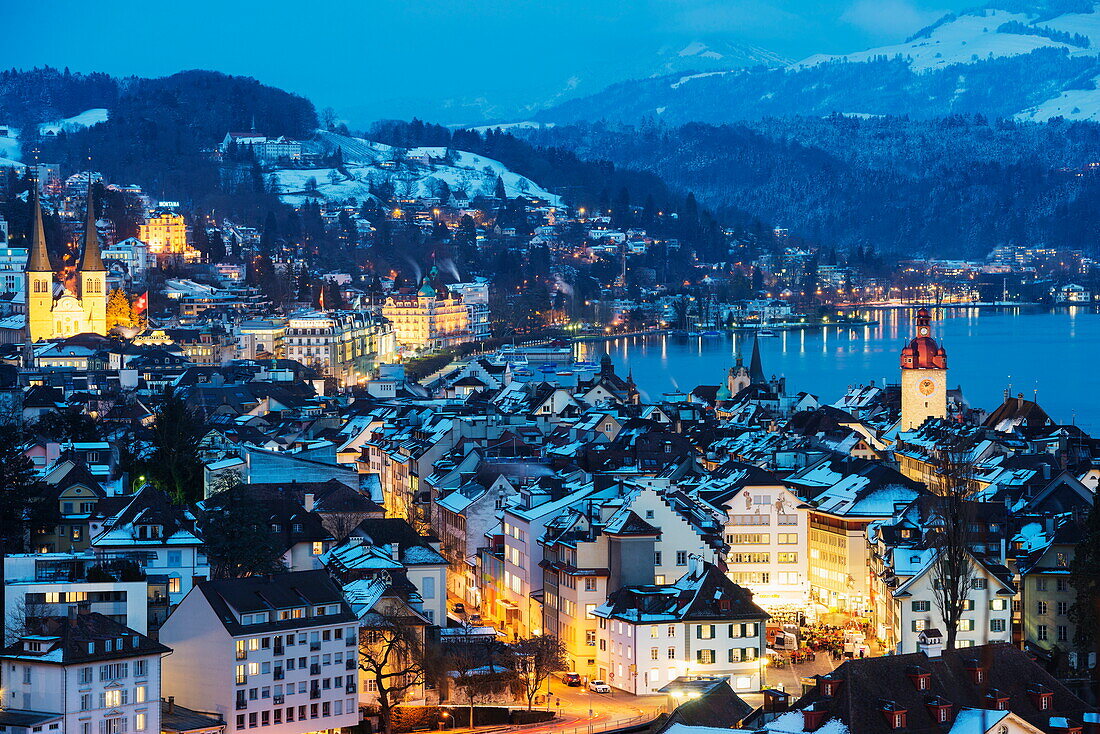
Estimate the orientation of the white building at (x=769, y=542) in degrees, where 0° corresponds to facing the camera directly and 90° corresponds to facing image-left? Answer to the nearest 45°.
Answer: approximately 0°

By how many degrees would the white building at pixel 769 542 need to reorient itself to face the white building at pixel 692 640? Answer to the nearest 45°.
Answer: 0° — it already faces it

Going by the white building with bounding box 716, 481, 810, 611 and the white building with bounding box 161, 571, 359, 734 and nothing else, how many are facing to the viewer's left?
0

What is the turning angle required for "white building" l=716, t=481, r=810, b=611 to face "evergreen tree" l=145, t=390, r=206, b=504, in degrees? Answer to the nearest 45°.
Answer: approximately 90° to its right

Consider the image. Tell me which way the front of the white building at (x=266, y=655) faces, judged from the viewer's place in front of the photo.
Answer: facing the viewer and to the right of the viewer

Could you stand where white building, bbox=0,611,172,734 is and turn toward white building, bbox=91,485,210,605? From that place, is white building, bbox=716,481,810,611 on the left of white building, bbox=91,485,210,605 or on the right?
right

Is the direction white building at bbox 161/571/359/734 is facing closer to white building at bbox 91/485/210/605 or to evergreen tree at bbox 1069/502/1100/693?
the evergreen tree

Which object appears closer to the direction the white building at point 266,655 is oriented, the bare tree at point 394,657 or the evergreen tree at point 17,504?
the bare tree

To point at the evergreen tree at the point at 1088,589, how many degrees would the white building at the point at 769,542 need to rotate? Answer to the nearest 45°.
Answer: approximately 45° to its left

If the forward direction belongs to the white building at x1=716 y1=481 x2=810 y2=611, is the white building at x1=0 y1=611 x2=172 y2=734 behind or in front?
in front

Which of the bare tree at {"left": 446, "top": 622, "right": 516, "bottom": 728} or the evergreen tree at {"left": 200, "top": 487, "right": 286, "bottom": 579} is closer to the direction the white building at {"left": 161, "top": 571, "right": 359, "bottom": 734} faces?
the bare tree

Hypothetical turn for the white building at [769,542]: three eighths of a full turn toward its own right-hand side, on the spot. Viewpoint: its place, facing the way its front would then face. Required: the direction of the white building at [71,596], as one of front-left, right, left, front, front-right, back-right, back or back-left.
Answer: left

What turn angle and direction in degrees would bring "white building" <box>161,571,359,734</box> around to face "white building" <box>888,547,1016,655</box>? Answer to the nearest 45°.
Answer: approximately 45° to its left

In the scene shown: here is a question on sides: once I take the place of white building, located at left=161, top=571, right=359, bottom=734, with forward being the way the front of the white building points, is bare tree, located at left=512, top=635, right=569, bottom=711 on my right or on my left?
on my left
